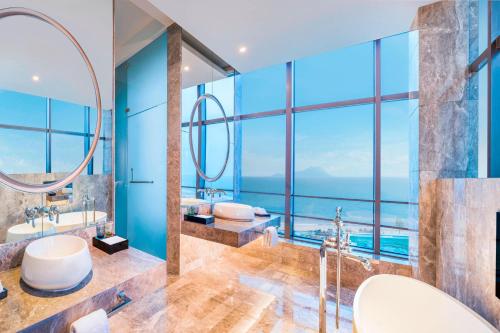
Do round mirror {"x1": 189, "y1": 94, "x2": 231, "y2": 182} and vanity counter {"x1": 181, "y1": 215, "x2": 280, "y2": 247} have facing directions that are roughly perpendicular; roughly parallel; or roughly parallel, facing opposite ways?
roughly parallel

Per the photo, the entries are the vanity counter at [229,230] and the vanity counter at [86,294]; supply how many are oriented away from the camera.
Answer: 0

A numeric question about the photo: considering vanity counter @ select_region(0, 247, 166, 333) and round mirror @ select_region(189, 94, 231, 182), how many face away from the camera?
0

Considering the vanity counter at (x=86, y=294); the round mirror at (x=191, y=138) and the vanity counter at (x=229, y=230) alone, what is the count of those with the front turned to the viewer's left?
0

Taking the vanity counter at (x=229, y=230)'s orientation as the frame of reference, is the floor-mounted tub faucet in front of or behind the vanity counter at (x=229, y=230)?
in front

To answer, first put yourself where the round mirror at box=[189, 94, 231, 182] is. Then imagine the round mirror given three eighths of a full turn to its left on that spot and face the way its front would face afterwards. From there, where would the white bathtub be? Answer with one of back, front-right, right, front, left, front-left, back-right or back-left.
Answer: back-right

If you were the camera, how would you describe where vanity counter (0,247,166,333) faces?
facing the viewer and to the right of the viewer
